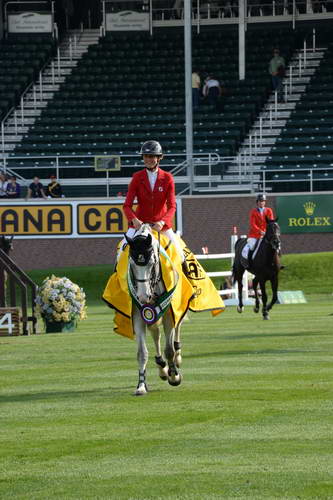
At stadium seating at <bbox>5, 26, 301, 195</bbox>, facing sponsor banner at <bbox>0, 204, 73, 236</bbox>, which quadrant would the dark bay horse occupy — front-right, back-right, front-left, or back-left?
front-left

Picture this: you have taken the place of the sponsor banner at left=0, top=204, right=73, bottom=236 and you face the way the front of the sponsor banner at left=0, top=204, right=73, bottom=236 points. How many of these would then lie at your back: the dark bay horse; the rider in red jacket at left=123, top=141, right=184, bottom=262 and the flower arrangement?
0

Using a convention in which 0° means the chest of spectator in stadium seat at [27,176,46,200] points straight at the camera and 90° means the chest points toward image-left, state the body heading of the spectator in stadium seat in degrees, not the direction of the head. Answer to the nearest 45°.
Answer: approximately 0°

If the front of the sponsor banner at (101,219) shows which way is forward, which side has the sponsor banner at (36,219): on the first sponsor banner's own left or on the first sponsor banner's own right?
on the first sponsor banner's own right

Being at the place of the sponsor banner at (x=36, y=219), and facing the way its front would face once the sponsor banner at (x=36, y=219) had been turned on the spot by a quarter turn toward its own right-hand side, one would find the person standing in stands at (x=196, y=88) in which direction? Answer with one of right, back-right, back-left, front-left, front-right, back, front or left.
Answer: back-right

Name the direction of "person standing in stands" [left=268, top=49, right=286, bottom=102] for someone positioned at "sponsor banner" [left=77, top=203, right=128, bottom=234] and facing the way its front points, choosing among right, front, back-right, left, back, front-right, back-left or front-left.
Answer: back-left

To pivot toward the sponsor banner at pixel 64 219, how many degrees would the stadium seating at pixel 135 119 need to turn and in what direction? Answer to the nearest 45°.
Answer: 0° — it already faces it

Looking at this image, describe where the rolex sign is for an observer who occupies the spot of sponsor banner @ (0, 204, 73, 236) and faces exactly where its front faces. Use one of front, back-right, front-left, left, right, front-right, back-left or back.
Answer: left

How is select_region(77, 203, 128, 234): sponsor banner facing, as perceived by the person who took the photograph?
facing the viewer

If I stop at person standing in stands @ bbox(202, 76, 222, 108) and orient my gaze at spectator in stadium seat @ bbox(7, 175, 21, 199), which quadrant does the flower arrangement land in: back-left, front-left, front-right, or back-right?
front-left

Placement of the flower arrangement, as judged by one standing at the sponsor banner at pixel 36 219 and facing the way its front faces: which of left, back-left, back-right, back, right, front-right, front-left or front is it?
front

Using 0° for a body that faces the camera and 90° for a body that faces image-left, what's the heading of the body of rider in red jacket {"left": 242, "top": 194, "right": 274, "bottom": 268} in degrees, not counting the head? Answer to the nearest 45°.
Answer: approximately 315°

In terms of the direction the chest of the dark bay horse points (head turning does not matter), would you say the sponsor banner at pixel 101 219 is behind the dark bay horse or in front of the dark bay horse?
behind

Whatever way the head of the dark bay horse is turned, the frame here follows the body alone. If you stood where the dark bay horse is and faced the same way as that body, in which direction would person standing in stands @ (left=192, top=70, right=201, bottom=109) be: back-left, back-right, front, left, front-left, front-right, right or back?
back-left

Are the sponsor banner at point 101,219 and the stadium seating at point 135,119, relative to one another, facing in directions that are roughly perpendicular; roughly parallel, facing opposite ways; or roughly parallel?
roughly parallel

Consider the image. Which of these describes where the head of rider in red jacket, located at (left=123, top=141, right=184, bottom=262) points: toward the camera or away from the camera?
toward the camera

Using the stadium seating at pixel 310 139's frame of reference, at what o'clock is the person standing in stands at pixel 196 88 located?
The person standing in stands is roughly at 4 o'clock from the stadium seating.

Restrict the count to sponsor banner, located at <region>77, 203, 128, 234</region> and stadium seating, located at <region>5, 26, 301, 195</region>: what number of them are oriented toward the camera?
2

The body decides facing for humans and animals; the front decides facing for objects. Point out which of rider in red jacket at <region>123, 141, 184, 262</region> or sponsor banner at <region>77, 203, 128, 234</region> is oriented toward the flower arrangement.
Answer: the sponsor banner
